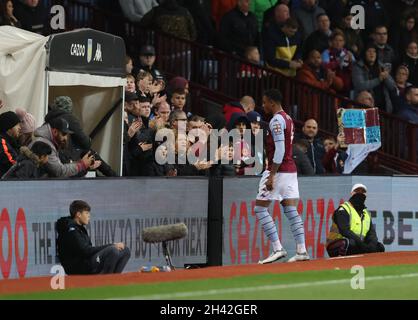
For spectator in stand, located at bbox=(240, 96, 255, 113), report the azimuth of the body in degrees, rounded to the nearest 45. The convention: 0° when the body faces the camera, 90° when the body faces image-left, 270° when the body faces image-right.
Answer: approximately 315°

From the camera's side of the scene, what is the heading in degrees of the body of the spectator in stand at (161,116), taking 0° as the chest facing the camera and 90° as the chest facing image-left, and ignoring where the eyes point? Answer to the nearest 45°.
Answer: approximately 315°

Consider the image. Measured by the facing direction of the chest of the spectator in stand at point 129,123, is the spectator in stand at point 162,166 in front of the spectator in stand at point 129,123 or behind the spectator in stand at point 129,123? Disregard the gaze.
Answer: in front

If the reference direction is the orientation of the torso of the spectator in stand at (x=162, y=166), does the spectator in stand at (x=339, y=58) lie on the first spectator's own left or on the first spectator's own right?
on the first spectator's own left

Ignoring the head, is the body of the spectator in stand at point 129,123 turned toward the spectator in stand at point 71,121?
no

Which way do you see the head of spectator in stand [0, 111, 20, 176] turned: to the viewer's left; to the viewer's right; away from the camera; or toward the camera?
to the viewer's right

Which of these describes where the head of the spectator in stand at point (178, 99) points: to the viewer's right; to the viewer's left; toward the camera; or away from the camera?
toward the camera

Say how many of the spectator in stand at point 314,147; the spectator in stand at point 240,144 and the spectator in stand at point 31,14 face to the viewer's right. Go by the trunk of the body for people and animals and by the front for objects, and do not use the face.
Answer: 0

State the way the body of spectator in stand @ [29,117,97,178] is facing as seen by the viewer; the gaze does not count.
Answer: to the viewer's right

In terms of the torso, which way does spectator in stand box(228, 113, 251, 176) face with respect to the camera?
toward the camera

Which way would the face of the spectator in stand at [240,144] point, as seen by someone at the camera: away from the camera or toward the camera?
toward the camera

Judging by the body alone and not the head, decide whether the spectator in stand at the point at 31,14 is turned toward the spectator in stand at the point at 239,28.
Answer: no

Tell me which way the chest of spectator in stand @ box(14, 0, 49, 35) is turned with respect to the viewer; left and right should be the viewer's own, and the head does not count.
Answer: facing the viewer

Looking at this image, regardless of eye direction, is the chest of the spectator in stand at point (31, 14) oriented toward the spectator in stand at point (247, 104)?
no

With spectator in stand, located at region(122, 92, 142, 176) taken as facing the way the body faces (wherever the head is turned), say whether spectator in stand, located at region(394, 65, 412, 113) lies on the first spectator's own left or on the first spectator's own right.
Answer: on the first spectator's own left

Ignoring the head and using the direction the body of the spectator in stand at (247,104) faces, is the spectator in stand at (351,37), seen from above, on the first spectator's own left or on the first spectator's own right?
on the first spectator's own left

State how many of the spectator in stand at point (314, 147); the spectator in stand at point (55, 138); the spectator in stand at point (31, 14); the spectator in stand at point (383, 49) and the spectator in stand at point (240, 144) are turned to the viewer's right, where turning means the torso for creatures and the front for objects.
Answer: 1

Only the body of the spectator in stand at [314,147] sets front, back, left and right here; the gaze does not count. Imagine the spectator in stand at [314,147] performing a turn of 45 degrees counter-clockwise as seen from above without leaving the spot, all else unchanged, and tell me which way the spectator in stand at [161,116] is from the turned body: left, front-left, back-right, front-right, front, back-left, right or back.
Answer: right

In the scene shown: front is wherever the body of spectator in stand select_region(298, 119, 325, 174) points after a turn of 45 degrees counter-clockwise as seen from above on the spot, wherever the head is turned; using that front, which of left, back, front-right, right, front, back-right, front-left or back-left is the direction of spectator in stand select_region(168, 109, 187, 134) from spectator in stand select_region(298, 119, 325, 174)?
right
